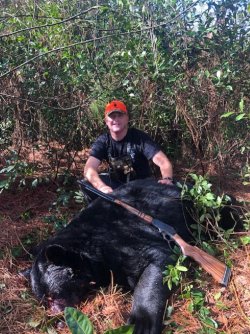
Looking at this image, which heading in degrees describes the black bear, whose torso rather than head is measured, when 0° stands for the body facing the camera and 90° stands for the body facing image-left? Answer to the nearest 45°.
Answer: approximately 45°

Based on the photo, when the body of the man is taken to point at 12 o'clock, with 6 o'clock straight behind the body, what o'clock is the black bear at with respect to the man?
The black bear is roughly at 12 o'clock from the man.

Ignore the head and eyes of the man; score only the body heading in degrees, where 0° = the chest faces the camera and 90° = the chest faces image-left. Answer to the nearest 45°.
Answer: approximately 0°
